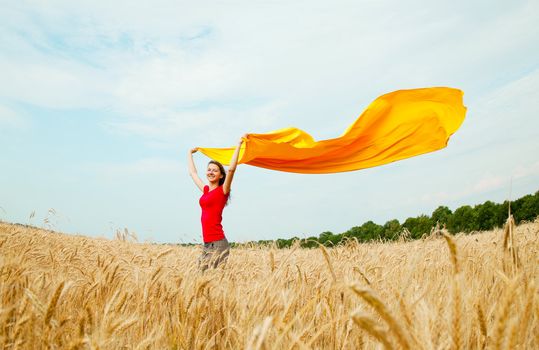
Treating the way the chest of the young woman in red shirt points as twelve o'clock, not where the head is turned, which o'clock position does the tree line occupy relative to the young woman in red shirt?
The tree line is roughly at 6 o'clock from the young woman in red shirt.

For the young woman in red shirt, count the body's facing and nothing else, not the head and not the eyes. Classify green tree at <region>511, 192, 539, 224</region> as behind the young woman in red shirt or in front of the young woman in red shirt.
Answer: behind

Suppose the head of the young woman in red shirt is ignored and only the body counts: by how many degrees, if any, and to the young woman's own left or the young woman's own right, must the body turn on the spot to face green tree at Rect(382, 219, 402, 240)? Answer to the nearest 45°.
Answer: approximately 180°

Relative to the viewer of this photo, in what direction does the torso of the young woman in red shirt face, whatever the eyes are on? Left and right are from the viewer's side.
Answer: facing the viewer and to the left of the viewer

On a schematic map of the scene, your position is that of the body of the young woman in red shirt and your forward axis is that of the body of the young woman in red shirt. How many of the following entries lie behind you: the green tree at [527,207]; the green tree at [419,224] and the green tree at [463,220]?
3

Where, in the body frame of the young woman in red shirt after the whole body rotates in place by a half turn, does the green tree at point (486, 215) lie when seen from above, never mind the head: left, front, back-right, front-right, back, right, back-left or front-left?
front

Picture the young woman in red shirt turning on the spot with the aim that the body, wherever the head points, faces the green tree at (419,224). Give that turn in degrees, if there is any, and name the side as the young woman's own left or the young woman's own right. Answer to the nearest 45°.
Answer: approximately 180°

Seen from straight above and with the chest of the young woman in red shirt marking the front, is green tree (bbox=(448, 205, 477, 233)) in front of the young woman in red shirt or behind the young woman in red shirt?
behind
